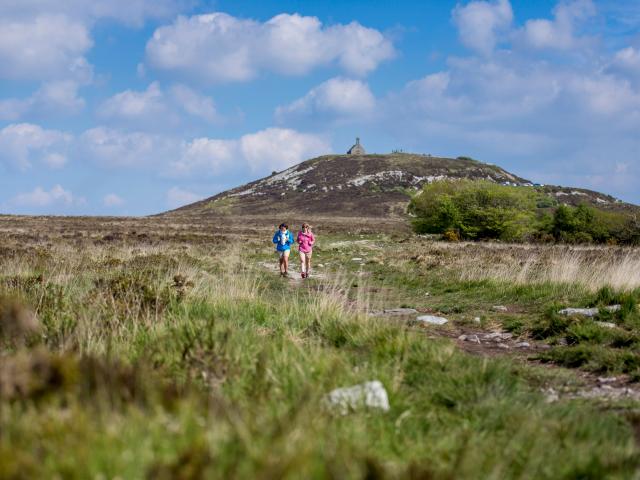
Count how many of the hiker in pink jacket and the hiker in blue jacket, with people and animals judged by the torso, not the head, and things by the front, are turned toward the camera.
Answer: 2

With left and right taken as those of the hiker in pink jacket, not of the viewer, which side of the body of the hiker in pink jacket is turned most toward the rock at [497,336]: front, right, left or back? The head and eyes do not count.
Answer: front

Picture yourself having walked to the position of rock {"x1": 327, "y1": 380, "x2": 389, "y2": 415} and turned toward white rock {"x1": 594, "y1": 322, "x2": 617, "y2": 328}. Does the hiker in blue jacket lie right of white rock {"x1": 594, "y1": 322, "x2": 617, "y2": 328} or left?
left

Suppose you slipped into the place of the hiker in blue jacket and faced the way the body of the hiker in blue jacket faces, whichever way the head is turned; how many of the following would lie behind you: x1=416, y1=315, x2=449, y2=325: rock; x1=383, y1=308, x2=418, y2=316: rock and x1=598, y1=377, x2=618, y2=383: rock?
0

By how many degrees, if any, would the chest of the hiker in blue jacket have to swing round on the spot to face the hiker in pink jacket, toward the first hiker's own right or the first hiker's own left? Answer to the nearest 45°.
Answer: approximately 45° to the first hiker's own left

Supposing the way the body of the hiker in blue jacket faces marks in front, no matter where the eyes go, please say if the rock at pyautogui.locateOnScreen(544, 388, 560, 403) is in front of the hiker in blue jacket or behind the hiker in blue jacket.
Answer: in front

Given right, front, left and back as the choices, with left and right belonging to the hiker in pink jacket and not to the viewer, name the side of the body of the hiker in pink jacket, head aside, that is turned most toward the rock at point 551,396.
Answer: front

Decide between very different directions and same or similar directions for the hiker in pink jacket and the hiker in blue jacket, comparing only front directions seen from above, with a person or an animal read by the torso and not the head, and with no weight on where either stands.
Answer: same or similar directions

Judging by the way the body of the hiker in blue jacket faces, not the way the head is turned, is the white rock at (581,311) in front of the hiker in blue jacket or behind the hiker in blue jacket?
in front

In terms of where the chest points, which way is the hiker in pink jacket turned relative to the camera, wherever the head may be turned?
toward the camera

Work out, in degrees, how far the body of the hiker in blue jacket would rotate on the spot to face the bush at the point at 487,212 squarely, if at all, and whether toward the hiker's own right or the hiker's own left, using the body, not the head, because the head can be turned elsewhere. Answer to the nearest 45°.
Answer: approximately 135° to the hiker's own left

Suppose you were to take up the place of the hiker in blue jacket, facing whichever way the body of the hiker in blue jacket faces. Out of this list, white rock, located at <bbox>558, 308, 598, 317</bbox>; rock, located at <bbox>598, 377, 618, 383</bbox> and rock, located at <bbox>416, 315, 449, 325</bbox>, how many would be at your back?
0

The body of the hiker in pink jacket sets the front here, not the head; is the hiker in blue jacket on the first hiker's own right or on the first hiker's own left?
on the first hiker's own right

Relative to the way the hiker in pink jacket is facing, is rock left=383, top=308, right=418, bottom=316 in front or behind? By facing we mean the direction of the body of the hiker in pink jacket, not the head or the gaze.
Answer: in front

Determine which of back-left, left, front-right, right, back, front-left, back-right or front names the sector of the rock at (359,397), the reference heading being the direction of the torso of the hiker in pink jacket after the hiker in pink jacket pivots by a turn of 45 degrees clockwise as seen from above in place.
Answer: front-left
